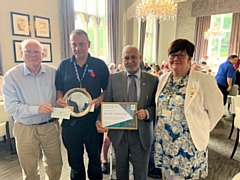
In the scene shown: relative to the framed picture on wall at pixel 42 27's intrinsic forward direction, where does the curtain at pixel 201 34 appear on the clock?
The curtain is roughly at 10 o'clock from the framed picture on wall.

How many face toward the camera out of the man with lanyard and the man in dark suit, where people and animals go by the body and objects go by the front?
2

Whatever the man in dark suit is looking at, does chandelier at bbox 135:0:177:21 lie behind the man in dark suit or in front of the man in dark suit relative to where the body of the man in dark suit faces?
behind

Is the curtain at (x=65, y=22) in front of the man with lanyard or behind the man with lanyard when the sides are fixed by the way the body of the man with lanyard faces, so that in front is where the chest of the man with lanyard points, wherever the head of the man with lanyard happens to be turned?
behind

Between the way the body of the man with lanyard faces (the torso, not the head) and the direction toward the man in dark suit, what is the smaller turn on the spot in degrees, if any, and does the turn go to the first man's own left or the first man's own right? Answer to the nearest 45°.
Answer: approximately 45° to the first man's own left

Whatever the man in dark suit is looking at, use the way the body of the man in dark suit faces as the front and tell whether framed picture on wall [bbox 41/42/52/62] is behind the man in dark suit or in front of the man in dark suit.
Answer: behind

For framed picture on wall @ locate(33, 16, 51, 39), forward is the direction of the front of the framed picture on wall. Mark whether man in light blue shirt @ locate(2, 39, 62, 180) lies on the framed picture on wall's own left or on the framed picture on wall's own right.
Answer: on the framed picture on wall's own right

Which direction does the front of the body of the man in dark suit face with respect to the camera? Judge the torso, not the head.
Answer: toward the camera

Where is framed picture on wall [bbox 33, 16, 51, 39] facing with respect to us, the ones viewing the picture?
facing the viewer and to the right of the viewer

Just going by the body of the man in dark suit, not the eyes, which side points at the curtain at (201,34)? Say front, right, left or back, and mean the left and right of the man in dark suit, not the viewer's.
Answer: back

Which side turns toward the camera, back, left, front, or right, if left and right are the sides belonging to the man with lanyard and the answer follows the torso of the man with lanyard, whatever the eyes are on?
front

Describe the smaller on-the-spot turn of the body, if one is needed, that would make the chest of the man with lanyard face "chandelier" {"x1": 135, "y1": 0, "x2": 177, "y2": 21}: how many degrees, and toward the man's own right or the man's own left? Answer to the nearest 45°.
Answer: approximately 135° to the man's own left

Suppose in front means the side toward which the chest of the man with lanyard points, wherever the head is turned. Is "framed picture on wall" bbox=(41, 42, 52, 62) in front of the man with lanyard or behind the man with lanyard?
behind
